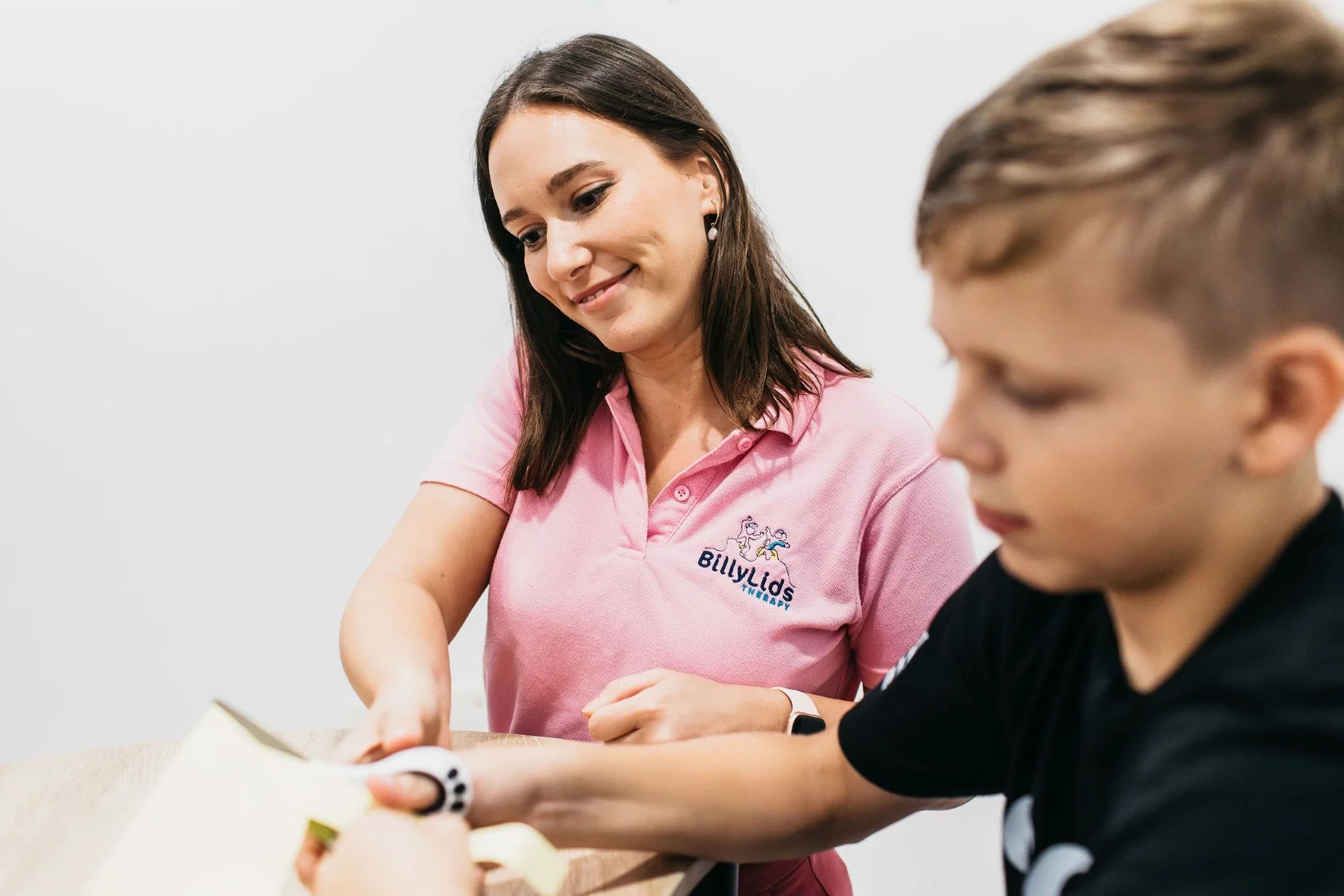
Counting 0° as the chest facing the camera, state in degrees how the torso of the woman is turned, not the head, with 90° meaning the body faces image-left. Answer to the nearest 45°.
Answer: approximately 45°

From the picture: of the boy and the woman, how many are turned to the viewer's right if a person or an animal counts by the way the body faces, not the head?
0

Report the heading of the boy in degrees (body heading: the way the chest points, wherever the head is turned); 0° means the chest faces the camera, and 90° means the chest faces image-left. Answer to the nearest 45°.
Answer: approximately 45°

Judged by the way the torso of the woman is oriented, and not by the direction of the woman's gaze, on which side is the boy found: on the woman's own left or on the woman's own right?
on the woman's own left

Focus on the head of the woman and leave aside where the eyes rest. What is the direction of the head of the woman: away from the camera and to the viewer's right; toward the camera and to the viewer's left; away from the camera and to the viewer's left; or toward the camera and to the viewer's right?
toward the camera and to the viewer's left
